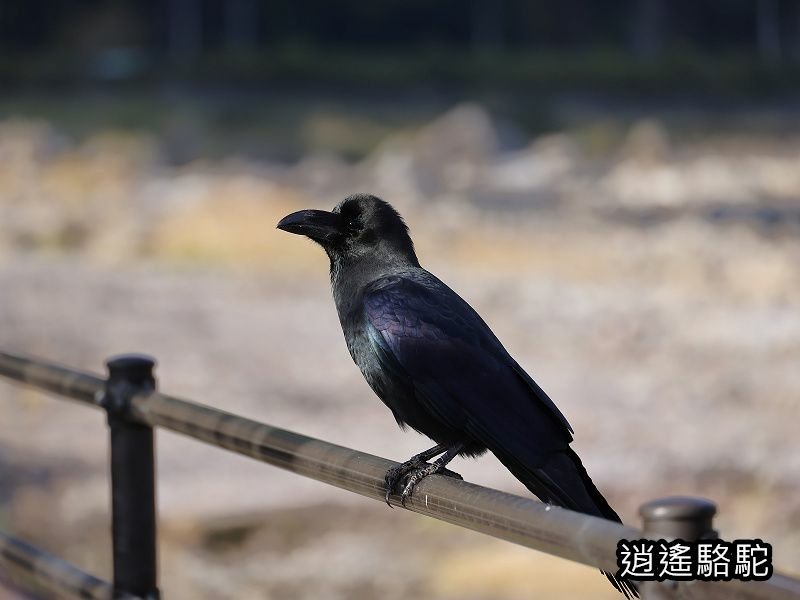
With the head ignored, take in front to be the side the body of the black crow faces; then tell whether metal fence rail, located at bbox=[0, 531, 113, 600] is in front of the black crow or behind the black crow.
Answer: in front

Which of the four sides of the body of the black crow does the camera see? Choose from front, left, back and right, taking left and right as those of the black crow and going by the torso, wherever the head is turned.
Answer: left
